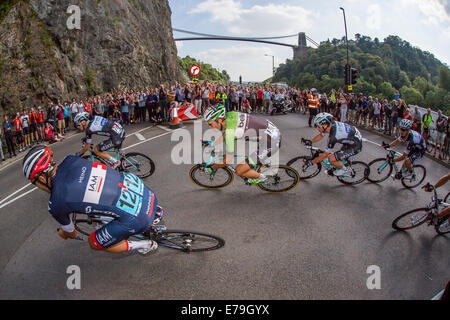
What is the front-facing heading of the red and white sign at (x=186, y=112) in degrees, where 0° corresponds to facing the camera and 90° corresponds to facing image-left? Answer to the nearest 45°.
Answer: approximately 0°

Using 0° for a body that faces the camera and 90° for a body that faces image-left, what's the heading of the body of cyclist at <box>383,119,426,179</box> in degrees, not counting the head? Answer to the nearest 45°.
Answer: approximately 45°

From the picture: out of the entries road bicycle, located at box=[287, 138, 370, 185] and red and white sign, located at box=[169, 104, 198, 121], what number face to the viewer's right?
0

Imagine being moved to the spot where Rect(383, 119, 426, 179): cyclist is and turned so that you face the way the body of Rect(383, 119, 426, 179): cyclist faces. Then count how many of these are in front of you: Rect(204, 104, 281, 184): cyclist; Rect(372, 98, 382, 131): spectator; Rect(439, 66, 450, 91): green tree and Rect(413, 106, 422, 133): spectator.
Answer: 1

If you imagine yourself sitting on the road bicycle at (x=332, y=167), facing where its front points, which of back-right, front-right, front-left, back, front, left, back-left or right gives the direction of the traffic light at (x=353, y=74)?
right

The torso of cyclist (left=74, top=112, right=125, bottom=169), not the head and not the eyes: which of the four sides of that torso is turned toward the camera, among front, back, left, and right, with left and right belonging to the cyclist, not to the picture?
left

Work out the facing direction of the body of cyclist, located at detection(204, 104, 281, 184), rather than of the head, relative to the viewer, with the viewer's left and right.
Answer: facing to the left of the viewer

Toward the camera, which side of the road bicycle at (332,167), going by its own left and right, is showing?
left

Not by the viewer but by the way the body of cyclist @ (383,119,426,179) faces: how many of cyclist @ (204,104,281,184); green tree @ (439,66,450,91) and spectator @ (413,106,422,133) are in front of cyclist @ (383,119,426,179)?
1

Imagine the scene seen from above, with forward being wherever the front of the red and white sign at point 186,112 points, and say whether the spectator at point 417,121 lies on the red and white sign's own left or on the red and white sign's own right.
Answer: on the red and white sign's own left
